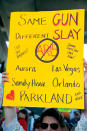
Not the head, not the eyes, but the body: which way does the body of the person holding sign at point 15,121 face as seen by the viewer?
toward the camera
